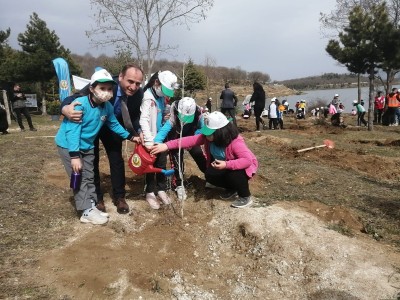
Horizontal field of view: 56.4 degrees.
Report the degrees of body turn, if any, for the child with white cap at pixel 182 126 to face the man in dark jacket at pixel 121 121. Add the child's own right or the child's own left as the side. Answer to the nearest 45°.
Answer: approximately 90° to the child's own right

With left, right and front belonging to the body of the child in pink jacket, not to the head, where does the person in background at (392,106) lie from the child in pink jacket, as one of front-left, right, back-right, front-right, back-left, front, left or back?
back

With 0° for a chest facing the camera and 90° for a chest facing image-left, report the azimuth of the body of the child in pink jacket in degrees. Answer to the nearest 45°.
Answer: approximately 45°

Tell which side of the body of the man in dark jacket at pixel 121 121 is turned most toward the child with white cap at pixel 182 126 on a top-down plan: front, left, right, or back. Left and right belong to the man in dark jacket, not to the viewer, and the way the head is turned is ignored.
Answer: left

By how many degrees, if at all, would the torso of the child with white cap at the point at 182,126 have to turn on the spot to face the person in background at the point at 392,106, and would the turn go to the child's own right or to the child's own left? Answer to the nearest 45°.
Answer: approximately 135° to the child's own left

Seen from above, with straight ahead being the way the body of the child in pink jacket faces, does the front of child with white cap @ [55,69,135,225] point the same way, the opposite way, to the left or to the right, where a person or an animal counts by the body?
to the left

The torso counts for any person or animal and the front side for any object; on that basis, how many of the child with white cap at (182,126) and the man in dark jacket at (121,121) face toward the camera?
2
